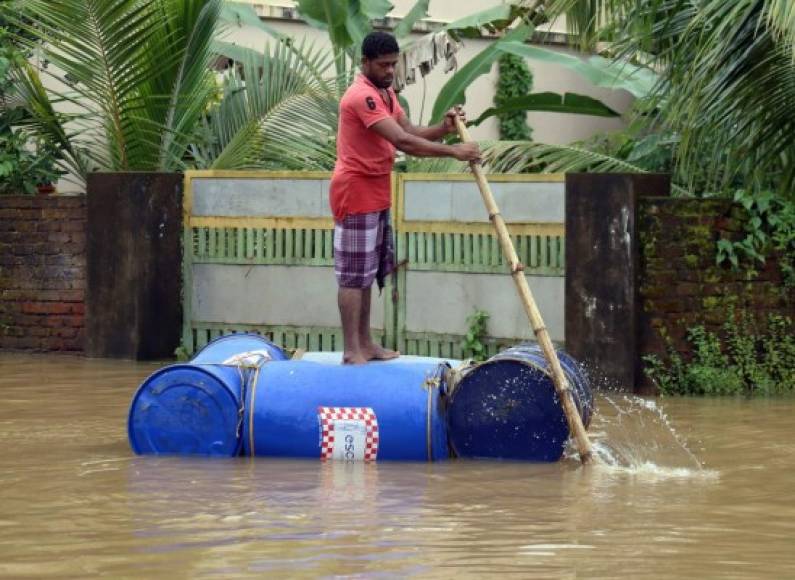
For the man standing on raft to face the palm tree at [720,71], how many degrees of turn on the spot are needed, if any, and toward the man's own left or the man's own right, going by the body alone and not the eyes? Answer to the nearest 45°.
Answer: approximately 45° to the man's own left

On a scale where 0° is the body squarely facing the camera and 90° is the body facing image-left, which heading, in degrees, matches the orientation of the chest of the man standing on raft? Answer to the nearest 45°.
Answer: approximately 270°

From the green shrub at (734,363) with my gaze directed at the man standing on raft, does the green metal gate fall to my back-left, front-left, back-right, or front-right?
front-right

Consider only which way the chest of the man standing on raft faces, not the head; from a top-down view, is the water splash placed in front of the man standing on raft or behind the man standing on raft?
in front

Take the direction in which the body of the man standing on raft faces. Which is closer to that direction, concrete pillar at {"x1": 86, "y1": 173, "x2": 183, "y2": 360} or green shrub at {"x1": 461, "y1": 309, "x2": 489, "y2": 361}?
the green shrub

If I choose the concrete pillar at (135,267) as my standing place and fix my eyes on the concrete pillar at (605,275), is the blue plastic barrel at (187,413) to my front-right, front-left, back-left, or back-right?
front-right

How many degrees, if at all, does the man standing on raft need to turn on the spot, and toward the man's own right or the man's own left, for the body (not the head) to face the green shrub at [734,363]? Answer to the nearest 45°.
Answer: approximately 45° to the man's own left

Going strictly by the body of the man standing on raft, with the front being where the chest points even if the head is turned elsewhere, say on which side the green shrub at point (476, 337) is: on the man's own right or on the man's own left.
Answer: on the man's own left

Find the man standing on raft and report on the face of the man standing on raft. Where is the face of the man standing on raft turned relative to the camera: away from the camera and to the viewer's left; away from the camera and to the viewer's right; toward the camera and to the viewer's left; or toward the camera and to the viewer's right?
toward the camera and to the viewer's right

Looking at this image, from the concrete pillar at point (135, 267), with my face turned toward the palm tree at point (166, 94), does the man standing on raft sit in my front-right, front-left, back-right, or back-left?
back-right

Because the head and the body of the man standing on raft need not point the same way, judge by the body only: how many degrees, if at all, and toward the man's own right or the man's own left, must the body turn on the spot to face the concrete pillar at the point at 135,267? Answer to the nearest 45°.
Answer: approximately 135° to the man's own left

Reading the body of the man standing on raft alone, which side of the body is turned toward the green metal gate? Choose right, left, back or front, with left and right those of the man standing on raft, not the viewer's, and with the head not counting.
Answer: left
